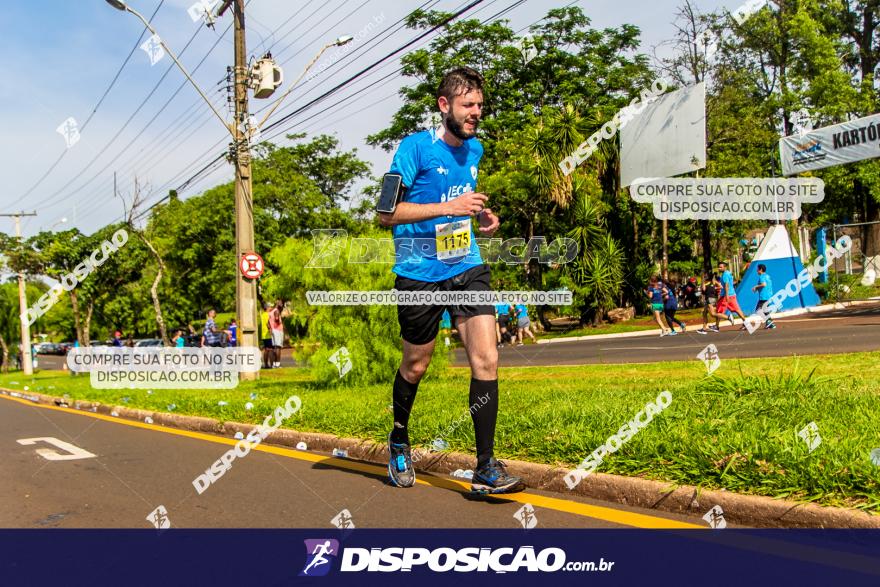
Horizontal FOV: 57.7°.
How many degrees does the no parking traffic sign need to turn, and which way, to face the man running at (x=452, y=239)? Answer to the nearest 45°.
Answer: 0° — it already faces them

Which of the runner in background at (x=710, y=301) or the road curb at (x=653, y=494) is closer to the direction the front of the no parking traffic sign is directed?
the road curb

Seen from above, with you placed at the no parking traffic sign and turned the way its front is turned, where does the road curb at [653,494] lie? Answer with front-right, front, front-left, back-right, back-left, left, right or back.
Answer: front

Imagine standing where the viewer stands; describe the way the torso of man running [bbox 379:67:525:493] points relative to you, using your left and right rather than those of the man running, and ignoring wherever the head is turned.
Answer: facing the viewer and to the right of the viewer

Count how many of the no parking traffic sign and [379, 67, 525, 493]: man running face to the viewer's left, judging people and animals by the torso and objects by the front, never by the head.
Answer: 0

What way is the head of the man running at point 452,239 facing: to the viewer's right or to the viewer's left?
to the viewer's right

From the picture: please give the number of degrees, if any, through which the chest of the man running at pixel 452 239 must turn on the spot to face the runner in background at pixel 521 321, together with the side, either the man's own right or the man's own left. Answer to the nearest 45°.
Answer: approximately 135° to the man's own left

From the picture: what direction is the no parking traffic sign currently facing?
toward the camera
